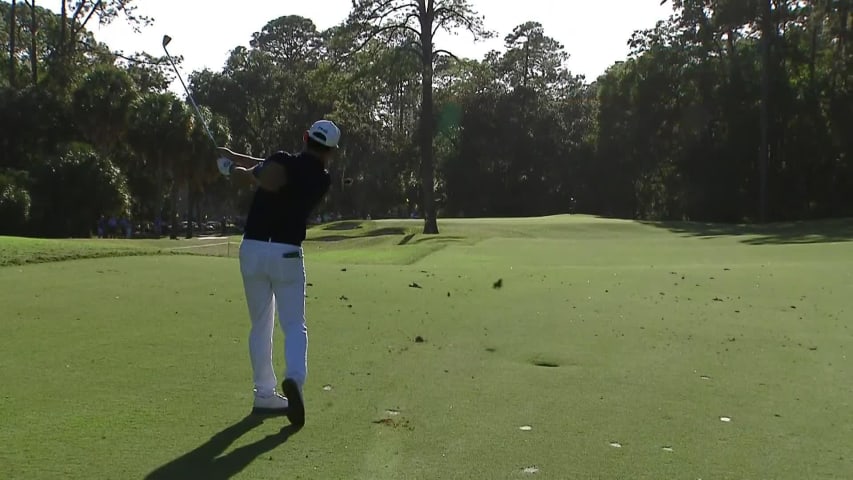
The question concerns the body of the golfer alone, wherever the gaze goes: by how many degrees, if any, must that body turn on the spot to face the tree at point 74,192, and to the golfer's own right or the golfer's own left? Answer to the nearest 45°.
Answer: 0° — they already face it

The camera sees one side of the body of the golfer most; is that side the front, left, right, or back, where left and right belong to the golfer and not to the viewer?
back

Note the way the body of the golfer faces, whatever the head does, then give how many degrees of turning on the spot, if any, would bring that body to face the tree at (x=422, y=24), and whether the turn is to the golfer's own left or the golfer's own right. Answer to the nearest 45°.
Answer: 0° — they already face it

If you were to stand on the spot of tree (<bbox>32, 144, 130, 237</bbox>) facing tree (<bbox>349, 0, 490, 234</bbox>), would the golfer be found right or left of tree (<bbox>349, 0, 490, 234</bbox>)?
right
